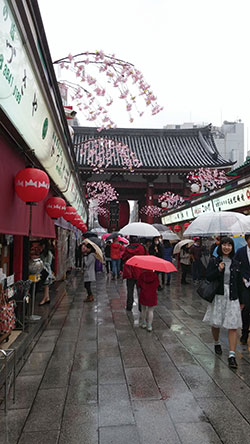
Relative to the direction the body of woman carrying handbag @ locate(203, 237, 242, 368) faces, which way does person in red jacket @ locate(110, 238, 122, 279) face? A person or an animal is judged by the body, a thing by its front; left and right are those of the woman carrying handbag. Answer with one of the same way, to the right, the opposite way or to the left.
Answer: the opposite way

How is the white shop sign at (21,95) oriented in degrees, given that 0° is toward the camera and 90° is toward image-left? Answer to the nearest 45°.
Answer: approximately 270°

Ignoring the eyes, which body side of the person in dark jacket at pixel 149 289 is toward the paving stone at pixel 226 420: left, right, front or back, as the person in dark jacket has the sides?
back

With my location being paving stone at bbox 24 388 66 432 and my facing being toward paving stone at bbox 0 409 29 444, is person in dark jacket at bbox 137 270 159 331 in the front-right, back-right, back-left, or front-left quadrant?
back-right

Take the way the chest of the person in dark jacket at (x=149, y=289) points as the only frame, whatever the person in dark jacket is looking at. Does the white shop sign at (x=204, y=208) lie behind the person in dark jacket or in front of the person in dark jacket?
in front

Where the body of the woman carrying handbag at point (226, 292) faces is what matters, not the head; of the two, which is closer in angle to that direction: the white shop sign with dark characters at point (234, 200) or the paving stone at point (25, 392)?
the paving stone

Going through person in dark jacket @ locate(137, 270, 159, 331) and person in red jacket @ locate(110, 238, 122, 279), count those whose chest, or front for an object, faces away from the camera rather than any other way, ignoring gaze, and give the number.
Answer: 2

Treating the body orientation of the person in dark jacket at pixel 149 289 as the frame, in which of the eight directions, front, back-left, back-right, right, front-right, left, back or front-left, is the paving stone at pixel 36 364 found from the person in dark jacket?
back-left

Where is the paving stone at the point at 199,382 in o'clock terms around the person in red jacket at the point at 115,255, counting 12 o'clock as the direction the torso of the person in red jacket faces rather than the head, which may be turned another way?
The paving stone is roughly at 6 o'clock from the person in red jacket.

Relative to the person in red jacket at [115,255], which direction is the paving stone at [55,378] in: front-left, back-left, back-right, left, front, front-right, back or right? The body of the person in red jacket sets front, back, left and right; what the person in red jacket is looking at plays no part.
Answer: back

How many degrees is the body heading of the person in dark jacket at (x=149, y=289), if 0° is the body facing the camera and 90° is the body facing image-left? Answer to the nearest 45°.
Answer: approximately 180°

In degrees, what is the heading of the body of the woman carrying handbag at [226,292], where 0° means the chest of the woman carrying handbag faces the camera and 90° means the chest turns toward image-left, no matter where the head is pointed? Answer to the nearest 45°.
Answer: approximately 0°

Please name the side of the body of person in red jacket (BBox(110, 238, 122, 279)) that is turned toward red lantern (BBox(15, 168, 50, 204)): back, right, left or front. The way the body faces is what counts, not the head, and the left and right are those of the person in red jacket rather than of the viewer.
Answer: back

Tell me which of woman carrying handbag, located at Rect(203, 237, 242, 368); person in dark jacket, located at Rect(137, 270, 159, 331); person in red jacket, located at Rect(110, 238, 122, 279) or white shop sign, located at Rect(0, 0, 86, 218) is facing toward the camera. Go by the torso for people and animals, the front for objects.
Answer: the woman carrying handbag
